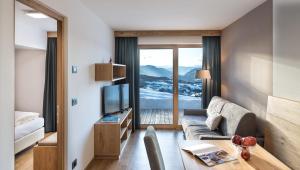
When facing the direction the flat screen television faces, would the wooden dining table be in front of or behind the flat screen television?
in front

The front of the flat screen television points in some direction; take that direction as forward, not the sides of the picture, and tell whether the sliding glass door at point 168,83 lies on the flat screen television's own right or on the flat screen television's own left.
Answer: on the flat screen television's own left

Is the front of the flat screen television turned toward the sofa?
yes

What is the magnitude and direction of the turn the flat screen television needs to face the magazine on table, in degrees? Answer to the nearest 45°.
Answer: approximately 45° to its right
